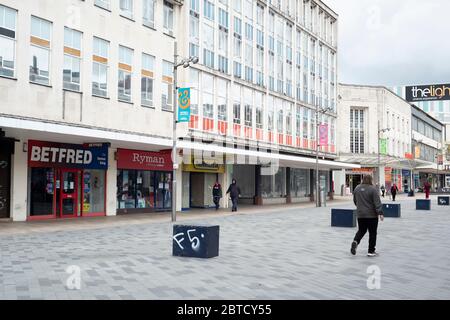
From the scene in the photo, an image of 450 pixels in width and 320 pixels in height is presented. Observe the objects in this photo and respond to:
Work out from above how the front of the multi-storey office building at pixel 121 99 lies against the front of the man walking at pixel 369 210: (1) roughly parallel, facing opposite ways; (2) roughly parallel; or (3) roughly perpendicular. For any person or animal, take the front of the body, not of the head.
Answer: roughly perpendicular

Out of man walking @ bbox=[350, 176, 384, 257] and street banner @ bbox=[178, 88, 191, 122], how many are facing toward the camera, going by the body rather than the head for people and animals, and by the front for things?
1

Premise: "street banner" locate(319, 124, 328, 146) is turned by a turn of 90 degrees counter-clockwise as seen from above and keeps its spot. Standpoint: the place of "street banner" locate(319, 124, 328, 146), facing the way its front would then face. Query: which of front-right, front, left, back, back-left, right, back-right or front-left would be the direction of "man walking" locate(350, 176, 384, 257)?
right

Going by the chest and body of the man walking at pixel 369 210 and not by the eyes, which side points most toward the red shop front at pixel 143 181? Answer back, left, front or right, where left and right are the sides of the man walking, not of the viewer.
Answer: left

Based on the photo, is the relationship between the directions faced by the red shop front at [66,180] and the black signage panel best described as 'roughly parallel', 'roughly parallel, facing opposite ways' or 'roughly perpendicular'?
roughly perpendicular

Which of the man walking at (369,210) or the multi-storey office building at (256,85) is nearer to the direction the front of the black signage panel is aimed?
the man walking

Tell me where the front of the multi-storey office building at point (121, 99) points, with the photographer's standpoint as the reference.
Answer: facing the viewer and to the right of the viewer

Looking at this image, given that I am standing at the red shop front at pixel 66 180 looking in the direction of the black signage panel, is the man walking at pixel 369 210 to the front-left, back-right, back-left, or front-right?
front-right

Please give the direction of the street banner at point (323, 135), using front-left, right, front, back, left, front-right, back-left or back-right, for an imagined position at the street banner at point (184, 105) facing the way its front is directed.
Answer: back-left

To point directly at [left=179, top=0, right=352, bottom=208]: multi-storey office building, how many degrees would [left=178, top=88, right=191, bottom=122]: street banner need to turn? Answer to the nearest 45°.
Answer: approximately 180°

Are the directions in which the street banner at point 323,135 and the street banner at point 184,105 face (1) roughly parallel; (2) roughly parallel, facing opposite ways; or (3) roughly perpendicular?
roughly parallel

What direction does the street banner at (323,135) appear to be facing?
toward the camera

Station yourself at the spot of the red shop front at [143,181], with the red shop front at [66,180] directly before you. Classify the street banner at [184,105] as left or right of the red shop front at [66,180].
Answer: left

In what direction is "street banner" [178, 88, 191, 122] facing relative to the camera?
toward the camera

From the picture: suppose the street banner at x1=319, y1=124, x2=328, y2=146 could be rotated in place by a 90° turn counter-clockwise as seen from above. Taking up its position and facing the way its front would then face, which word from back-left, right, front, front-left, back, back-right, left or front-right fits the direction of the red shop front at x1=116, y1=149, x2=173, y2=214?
back-right

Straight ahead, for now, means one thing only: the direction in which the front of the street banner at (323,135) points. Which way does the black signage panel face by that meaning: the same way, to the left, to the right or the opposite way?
the same way
